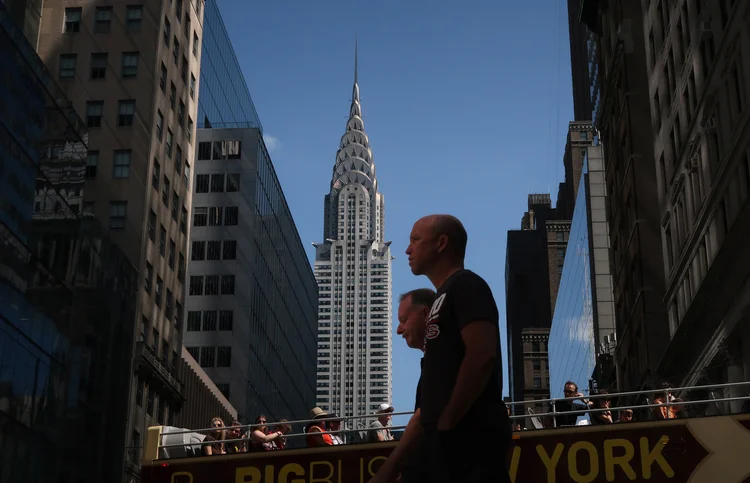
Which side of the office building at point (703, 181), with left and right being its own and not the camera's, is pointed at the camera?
left

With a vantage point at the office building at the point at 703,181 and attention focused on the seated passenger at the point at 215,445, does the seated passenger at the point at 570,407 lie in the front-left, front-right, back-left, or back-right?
front-left

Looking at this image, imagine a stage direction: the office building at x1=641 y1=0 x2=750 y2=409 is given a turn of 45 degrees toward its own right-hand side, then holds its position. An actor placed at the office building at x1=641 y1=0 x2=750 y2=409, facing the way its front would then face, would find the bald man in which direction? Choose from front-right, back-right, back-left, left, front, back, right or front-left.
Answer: back-left

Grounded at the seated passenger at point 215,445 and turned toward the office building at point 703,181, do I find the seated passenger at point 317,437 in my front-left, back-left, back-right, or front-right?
front-right

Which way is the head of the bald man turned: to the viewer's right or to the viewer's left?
to the viewer's left
